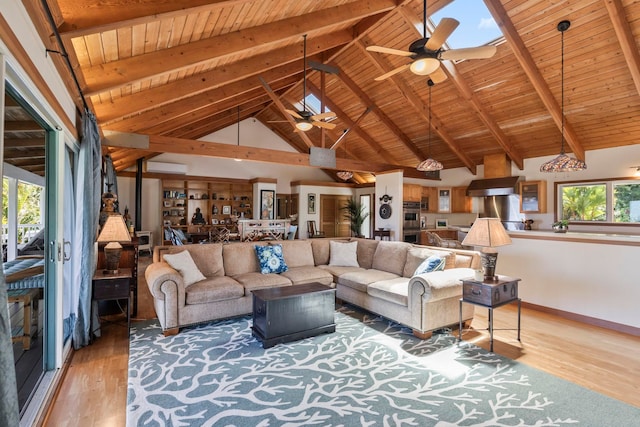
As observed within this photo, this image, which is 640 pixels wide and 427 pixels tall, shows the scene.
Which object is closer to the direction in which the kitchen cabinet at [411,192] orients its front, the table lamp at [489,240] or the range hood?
the table lamp

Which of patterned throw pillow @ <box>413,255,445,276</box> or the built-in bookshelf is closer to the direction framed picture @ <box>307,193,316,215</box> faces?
the patterned throw pillow

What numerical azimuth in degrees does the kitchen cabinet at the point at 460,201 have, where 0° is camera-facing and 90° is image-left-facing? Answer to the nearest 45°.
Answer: approximately 0°

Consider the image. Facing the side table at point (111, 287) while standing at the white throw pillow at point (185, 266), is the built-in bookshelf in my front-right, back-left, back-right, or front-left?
back-right

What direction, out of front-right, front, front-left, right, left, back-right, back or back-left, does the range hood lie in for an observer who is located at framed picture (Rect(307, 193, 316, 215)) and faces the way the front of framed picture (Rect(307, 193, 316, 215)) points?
front-left

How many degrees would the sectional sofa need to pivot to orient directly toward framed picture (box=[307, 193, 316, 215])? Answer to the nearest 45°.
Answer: approximately 180°

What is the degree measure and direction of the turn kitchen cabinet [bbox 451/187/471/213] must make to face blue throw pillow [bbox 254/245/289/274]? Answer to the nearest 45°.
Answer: approximately 45° to its right

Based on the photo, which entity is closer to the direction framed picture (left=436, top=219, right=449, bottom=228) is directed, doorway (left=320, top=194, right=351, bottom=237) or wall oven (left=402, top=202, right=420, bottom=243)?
the wall oven

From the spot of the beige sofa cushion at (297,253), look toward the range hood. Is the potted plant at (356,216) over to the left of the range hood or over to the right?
left

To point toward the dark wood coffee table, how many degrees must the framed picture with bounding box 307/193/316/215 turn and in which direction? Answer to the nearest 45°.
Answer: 0° — it already faces it
